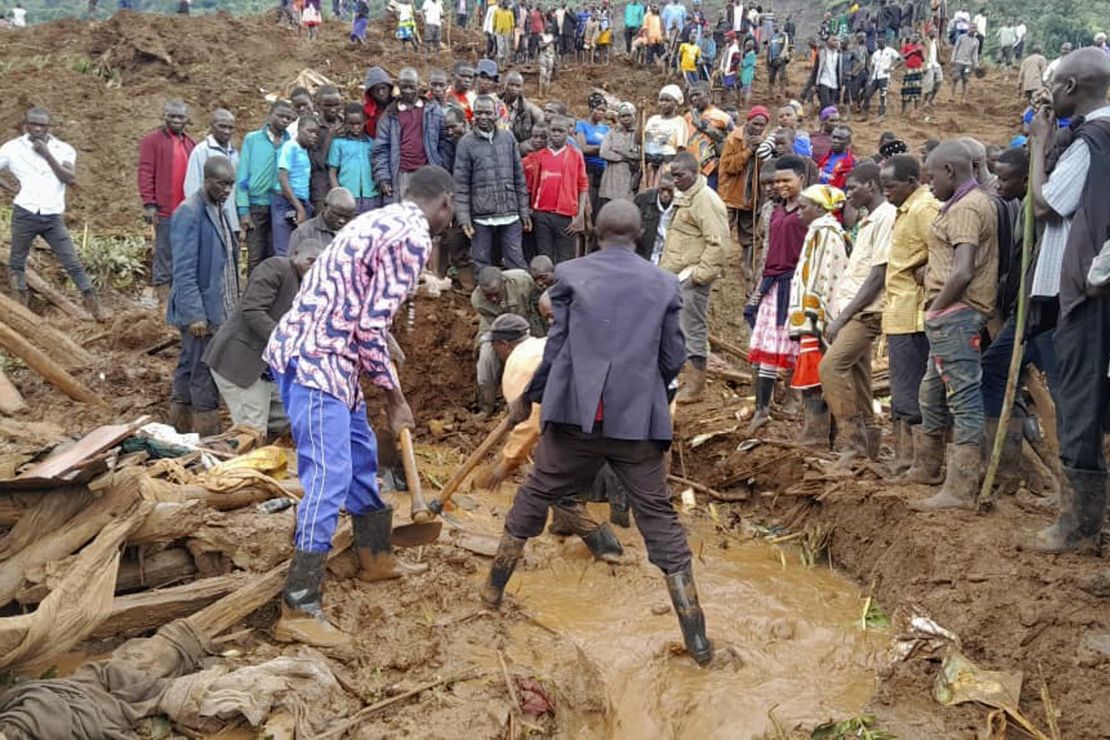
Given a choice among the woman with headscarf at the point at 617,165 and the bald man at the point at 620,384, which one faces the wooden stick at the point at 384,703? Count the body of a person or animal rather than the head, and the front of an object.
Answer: the woman with headscarf

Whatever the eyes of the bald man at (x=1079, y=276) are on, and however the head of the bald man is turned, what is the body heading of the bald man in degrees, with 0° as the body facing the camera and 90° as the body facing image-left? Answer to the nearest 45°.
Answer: approximately 90°

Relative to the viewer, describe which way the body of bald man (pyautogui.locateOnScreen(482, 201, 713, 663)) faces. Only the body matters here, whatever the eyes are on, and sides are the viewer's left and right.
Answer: facing away from the viewer

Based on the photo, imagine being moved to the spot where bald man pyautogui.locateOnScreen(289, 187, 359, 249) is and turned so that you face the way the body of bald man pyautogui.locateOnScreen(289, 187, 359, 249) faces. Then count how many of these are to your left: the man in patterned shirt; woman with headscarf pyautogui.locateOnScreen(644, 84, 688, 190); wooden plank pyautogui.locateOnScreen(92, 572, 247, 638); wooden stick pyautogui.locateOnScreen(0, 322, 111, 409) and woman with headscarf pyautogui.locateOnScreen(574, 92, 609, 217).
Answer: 2

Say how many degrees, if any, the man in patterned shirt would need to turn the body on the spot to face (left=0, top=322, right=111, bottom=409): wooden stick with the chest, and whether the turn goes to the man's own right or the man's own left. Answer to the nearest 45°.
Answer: approximately 135° to the man's own left

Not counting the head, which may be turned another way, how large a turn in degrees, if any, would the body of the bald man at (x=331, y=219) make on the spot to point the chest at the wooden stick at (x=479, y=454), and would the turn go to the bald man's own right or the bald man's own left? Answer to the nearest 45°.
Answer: approximately 45° to the bald man's own right

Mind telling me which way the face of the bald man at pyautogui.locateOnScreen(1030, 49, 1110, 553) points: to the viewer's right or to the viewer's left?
to the viewer's left
